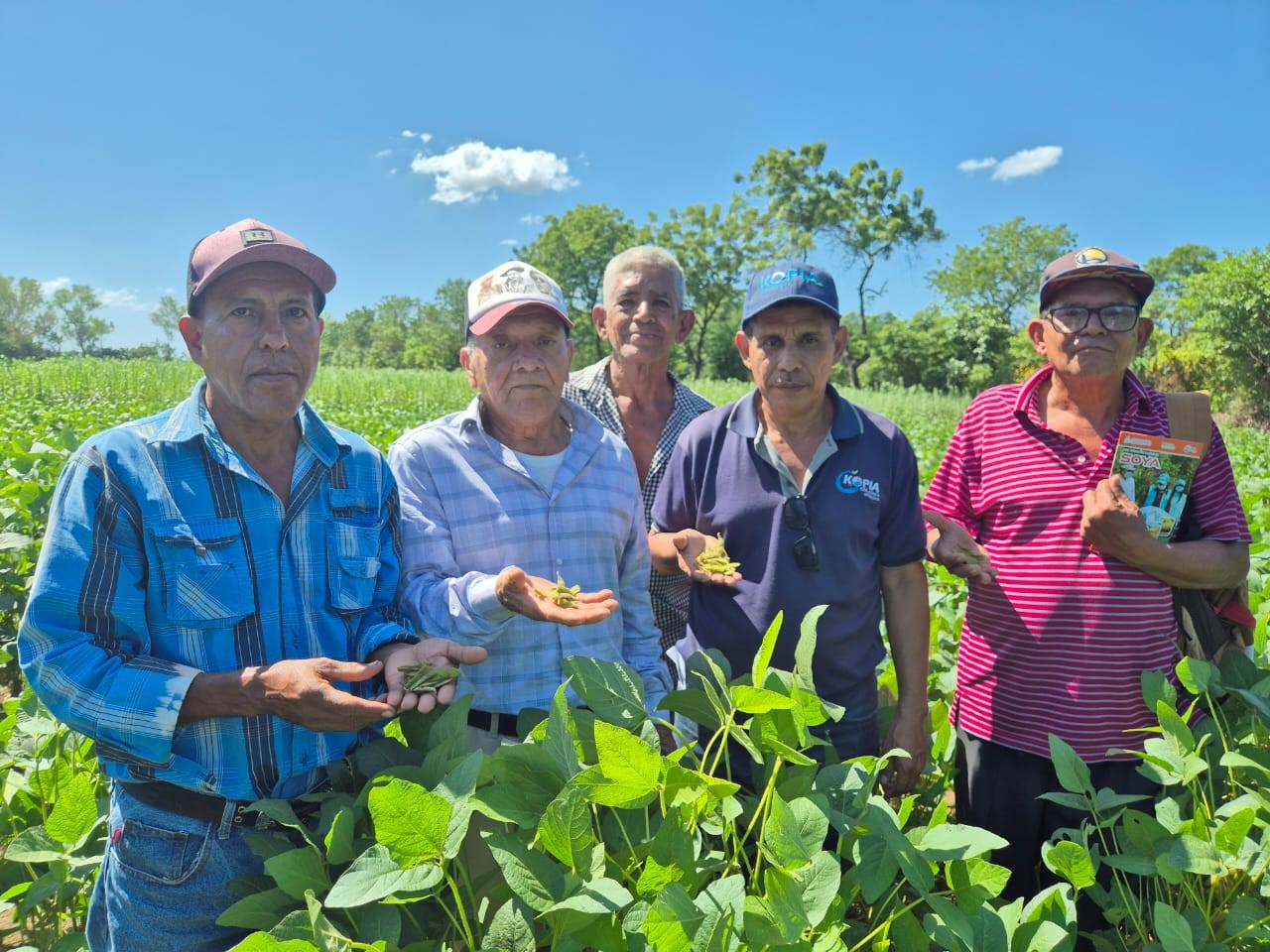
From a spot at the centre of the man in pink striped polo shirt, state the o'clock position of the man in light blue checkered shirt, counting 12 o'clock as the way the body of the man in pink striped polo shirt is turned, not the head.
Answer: The man in light blue checkered shirt is roughly at 2 o'clock from the man in pink striped polo shirt.

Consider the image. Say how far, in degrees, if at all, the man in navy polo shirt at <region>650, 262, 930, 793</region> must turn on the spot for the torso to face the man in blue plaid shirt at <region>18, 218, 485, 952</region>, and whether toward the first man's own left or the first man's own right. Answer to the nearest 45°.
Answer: approximately 45° to the first man's own right

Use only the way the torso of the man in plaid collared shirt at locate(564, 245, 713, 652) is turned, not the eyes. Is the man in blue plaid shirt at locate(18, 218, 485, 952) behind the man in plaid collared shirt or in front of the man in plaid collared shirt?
in front

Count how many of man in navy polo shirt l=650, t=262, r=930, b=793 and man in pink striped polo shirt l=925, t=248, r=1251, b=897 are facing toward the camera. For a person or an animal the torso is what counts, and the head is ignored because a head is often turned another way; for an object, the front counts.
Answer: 2

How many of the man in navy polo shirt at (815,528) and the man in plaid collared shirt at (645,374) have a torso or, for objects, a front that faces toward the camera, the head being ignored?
2

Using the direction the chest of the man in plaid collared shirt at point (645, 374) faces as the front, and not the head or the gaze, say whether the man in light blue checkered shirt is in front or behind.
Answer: in front

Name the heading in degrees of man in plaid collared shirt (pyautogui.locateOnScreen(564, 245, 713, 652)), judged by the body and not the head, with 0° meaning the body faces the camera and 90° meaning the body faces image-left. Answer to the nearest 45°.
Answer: approximately 0°
